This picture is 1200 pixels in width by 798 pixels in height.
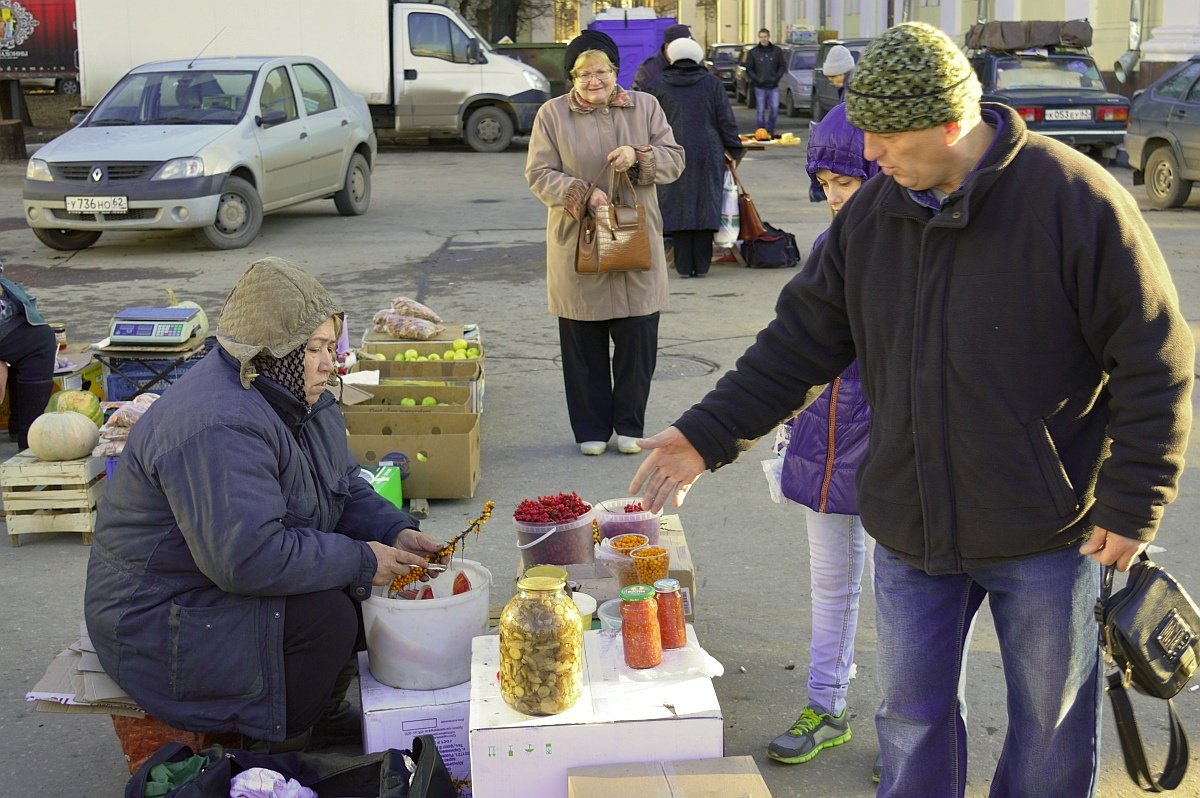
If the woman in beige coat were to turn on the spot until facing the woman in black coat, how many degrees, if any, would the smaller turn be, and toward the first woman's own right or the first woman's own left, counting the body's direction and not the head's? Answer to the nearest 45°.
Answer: approximately 180°

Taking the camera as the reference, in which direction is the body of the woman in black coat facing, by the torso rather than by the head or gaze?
away from the camera

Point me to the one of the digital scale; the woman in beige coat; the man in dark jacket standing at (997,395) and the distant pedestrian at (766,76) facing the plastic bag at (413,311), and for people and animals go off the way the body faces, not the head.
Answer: the distant pedestrian

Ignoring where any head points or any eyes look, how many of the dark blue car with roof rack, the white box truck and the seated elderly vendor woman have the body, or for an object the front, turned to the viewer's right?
2

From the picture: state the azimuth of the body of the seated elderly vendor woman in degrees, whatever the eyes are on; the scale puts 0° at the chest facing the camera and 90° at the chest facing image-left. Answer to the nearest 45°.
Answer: approximately 270°

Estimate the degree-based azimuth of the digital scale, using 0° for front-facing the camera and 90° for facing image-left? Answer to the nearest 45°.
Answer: approximately 0°

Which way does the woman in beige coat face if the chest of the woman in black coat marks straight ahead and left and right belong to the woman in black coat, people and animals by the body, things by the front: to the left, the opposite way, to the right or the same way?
the opposite way

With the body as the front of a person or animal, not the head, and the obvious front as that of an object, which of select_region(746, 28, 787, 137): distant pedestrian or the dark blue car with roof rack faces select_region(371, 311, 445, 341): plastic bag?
the distant pedestrian

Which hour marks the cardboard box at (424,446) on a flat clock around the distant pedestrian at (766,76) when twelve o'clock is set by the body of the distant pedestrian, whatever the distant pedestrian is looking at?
The cardboard box is roughly at 12 o'clock from the distant pedestrian.

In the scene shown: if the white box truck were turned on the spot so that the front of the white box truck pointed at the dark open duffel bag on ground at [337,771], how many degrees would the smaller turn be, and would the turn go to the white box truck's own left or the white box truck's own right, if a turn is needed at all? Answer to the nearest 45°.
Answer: approximately 90° to the white box truck's own right

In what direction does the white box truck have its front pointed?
to the viewer's right

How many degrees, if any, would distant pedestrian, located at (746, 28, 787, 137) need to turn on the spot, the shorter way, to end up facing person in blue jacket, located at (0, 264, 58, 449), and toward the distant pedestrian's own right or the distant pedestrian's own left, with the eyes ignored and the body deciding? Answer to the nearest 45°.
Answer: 0° — they already face them
